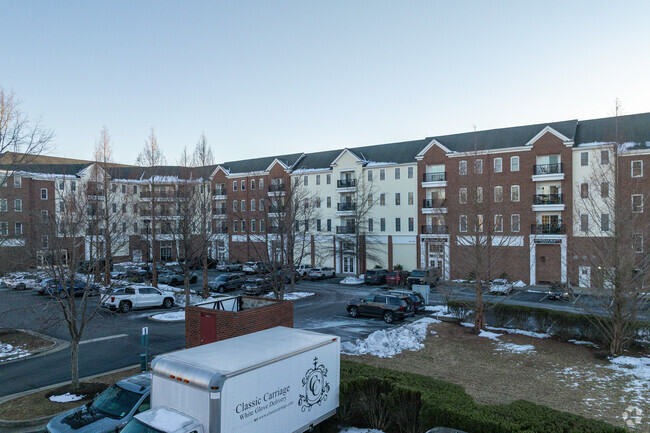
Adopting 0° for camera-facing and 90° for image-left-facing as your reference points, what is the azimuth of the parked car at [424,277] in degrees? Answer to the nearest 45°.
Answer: approximately 45°

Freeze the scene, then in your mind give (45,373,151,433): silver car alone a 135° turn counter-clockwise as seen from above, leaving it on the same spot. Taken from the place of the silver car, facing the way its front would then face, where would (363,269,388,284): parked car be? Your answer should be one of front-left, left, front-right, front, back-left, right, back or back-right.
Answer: front-left

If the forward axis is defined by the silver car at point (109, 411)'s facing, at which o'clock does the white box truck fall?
The white box truck is roughly at 9 o'clock from the silver car.

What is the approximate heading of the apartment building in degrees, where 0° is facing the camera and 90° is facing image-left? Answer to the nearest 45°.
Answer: approximately 45°

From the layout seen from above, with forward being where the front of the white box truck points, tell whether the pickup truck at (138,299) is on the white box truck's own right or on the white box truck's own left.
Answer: on the white box truck's own right

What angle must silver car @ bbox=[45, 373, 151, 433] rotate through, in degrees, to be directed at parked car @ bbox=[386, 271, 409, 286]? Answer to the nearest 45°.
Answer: approximately 180°

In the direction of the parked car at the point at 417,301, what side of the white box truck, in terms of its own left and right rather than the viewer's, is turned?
back

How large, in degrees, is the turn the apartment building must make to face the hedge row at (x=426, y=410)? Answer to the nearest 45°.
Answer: approximately 45° to its left

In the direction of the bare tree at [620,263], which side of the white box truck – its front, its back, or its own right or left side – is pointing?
back

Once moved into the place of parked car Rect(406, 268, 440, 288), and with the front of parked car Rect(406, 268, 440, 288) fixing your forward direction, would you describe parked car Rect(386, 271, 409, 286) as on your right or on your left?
on your right
